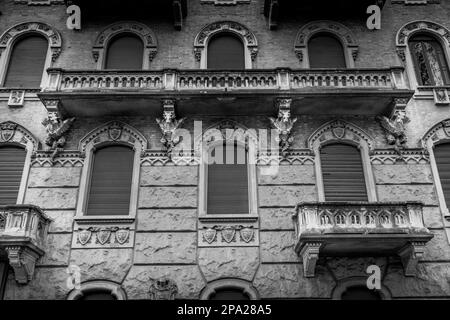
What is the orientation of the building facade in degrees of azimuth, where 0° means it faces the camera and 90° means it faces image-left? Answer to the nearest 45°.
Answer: approximately 0°

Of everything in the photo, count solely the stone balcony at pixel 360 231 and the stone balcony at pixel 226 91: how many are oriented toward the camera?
2

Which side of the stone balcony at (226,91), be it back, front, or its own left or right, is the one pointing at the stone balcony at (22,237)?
right

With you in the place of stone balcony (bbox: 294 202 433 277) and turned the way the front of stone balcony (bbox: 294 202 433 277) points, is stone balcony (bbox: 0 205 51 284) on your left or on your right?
on your right

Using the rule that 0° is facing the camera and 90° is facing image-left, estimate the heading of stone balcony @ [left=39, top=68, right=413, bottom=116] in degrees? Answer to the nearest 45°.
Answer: approximately 0°
